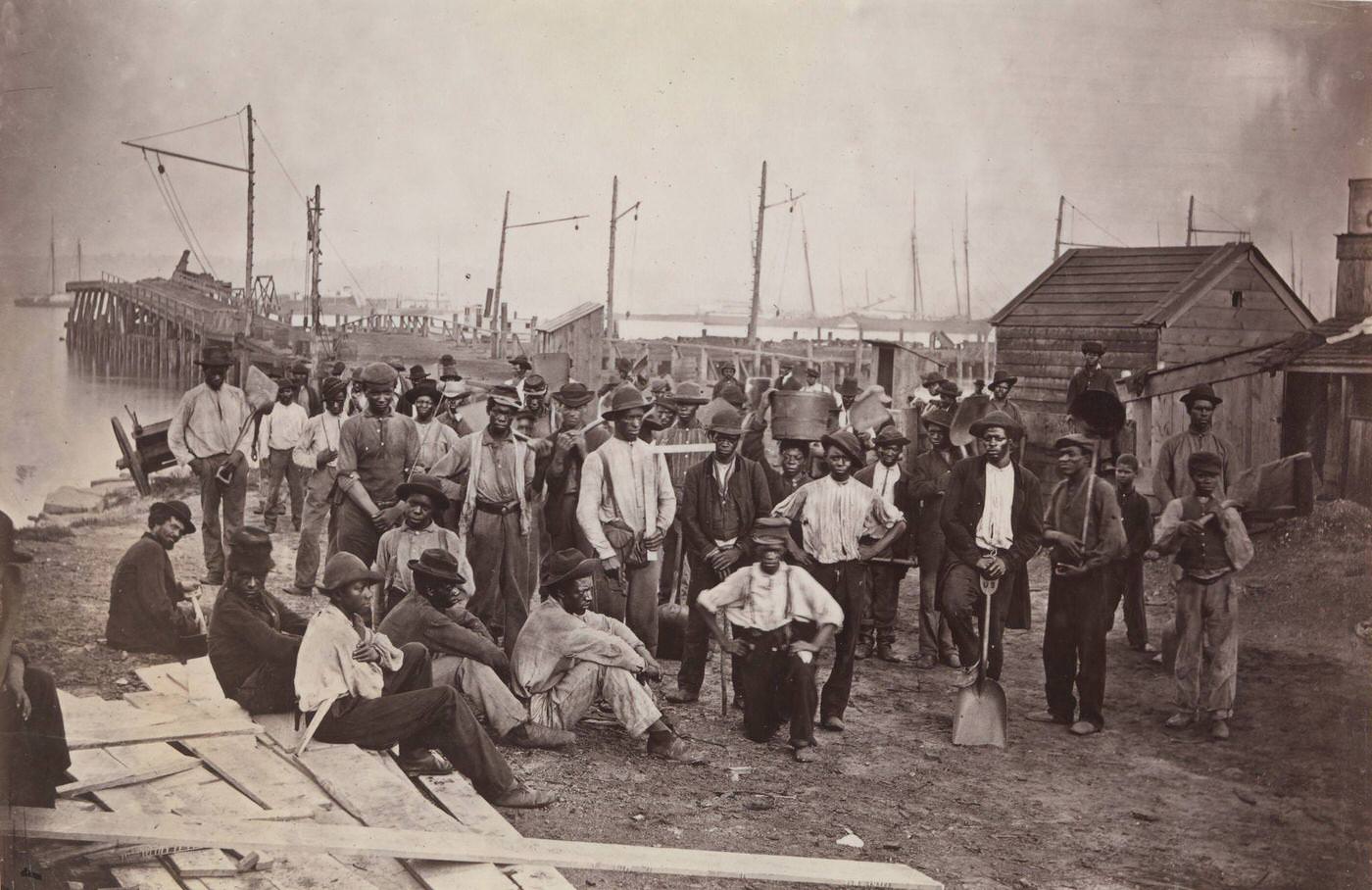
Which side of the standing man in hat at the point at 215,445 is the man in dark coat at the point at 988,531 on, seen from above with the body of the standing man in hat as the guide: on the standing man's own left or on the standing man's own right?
on the standing man's own left

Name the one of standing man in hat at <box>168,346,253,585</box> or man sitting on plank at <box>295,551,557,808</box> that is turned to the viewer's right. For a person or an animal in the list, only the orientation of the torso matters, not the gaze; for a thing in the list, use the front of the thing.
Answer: the man sitting on plank

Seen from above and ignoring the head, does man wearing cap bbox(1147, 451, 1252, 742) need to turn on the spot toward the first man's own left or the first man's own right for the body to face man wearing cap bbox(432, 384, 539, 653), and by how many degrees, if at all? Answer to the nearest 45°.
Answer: approximately 90° to the first man's own right

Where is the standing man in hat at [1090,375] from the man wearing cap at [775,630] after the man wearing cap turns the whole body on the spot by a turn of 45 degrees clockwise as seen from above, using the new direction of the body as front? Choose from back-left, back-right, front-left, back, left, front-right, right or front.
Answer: back
